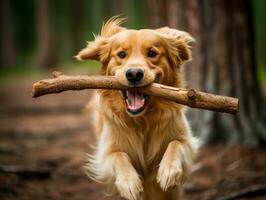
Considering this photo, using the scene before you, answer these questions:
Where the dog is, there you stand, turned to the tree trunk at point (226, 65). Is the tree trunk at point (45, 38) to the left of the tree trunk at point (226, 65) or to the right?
left

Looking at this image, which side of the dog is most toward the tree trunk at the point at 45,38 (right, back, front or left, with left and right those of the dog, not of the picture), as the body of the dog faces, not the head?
back

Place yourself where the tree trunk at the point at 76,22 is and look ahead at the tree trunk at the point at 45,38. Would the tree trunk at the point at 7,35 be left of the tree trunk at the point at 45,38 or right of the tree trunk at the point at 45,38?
right

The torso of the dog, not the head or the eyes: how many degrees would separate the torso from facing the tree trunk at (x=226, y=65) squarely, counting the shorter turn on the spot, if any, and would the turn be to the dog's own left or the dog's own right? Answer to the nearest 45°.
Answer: approximately 135° to the dog's own left

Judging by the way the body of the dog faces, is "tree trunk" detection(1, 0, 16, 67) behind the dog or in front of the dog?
behind

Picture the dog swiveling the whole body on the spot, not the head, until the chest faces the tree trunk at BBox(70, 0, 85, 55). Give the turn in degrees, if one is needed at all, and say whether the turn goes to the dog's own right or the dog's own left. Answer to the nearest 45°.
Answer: approximately 180°

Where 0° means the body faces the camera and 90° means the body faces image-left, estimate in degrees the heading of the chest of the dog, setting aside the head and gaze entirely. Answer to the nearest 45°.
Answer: approximately 0°
